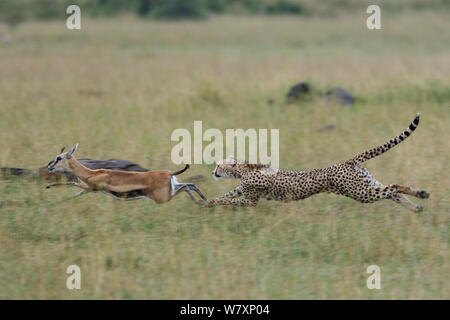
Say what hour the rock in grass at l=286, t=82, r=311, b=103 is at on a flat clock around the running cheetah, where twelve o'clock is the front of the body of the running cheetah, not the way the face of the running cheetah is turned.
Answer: The rock in grass is roughly at 3 o'clock from the running cheetah.

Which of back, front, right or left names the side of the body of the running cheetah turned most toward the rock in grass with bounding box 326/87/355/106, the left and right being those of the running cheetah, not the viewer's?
right

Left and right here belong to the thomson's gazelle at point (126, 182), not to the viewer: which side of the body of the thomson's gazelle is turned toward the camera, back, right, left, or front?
left

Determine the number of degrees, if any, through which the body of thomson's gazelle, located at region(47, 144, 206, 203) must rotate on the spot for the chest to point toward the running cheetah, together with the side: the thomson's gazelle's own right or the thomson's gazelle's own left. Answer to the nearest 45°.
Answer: approximately 180°

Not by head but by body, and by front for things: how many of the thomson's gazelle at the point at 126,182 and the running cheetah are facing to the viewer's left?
2

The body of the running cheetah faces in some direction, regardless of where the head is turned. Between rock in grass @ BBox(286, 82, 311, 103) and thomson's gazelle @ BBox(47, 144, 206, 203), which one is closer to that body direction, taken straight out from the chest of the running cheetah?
the thomson's gazelle

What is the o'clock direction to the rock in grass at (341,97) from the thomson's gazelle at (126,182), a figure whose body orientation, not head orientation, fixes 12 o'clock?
The rock in grass is roughly at 4 o'clock from the thomson's gazelle.

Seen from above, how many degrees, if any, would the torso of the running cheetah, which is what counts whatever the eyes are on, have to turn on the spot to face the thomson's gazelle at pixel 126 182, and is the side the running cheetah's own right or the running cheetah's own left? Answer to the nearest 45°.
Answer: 0° — it already faces it

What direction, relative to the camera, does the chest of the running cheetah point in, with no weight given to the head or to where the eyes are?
to the viewer's left
